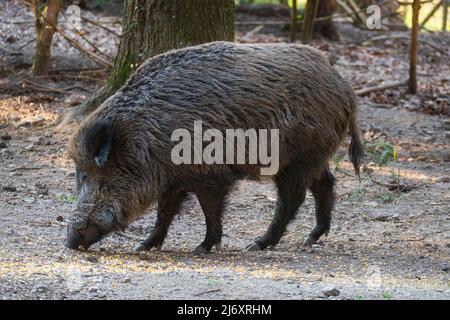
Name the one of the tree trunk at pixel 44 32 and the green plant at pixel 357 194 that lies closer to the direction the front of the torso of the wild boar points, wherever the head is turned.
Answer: the tree trunk

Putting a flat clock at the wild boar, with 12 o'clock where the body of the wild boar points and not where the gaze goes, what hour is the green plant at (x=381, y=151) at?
The green plant is roughly at 4 o'clock from the wild boar.

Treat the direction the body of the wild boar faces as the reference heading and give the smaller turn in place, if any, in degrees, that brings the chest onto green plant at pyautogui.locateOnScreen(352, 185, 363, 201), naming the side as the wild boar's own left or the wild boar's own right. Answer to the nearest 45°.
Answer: approximately 135° to the wild boar's own right

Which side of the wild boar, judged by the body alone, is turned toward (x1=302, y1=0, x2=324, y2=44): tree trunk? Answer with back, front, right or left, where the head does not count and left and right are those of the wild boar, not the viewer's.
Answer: right

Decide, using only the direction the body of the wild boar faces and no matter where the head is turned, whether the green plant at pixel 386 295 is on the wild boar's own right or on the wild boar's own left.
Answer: on the wild boar's own left

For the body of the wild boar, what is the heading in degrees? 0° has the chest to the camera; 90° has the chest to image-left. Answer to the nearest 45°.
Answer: approximately 90°

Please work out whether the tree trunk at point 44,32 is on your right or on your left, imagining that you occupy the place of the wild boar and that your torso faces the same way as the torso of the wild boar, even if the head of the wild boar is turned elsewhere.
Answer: on your right

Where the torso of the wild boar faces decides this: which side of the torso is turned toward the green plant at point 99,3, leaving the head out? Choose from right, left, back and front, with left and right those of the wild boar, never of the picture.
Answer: right

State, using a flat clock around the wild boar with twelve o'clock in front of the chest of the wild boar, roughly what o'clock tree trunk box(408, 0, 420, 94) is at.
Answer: The tree trunk is roughly at 4 o'clock from the wild boar.

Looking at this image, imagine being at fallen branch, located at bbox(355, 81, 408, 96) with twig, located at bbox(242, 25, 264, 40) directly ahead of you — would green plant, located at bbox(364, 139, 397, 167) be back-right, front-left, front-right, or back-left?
back-left

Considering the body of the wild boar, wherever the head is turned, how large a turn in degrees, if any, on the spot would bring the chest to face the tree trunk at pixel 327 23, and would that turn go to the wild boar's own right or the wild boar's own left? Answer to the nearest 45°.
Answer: approximately 90° to the wild boar's own right

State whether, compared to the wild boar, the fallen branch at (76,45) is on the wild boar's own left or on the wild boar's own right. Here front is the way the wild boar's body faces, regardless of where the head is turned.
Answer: on the wild boar's own right
